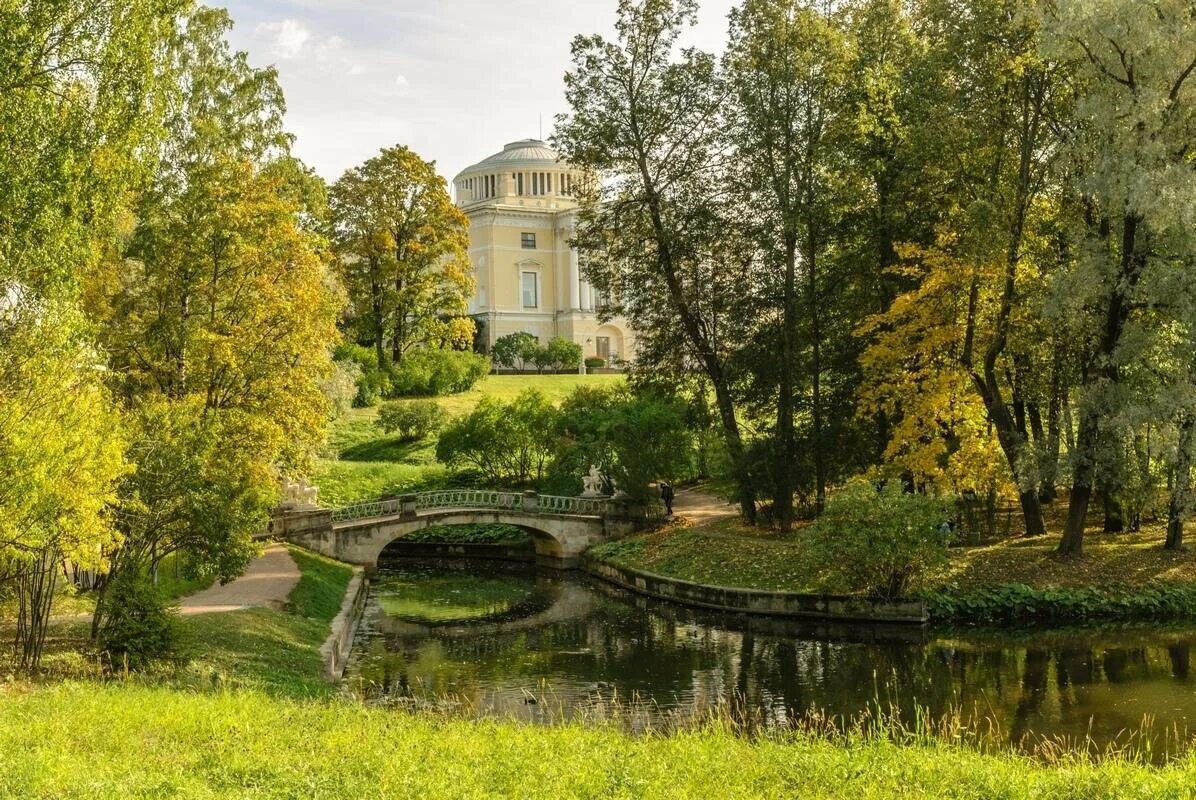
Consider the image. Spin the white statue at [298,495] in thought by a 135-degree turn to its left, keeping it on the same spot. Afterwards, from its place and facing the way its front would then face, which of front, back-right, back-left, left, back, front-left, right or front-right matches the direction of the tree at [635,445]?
front-left

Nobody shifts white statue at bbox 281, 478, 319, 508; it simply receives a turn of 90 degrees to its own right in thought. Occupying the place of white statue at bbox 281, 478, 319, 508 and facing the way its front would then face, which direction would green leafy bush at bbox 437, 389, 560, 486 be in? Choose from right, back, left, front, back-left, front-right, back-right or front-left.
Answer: front-right

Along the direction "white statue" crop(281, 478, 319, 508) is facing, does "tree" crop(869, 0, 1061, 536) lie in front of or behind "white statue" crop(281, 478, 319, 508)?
behind

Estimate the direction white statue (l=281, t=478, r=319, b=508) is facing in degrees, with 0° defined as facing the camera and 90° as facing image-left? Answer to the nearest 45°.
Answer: approximately 90°

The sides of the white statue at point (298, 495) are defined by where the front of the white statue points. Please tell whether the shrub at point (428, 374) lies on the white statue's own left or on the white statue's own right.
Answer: on the white statue's own right

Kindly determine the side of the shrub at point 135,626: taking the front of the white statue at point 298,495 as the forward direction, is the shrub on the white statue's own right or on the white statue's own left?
on the white statue's own left

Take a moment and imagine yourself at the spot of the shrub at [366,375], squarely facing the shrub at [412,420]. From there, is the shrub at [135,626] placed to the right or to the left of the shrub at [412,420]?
right

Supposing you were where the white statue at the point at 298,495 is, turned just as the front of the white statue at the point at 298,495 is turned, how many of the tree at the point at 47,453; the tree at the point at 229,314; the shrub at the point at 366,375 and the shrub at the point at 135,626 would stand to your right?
1

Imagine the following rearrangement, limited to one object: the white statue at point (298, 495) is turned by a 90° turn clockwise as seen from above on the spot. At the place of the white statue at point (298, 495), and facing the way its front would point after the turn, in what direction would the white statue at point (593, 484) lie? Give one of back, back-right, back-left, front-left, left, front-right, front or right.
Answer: right

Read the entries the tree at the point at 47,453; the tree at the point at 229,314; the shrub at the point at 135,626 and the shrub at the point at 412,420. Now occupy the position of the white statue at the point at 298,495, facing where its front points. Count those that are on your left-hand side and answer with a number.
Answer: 3

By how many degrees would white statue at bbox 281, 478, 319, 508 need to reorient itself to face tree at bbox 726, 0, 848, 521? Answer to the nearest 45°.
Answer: approximately 135° to its left

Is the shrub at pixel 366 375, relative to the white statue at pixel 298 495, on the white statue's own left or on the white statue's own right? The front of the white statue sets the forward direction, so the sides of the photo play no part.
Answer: on the white statue's own right
